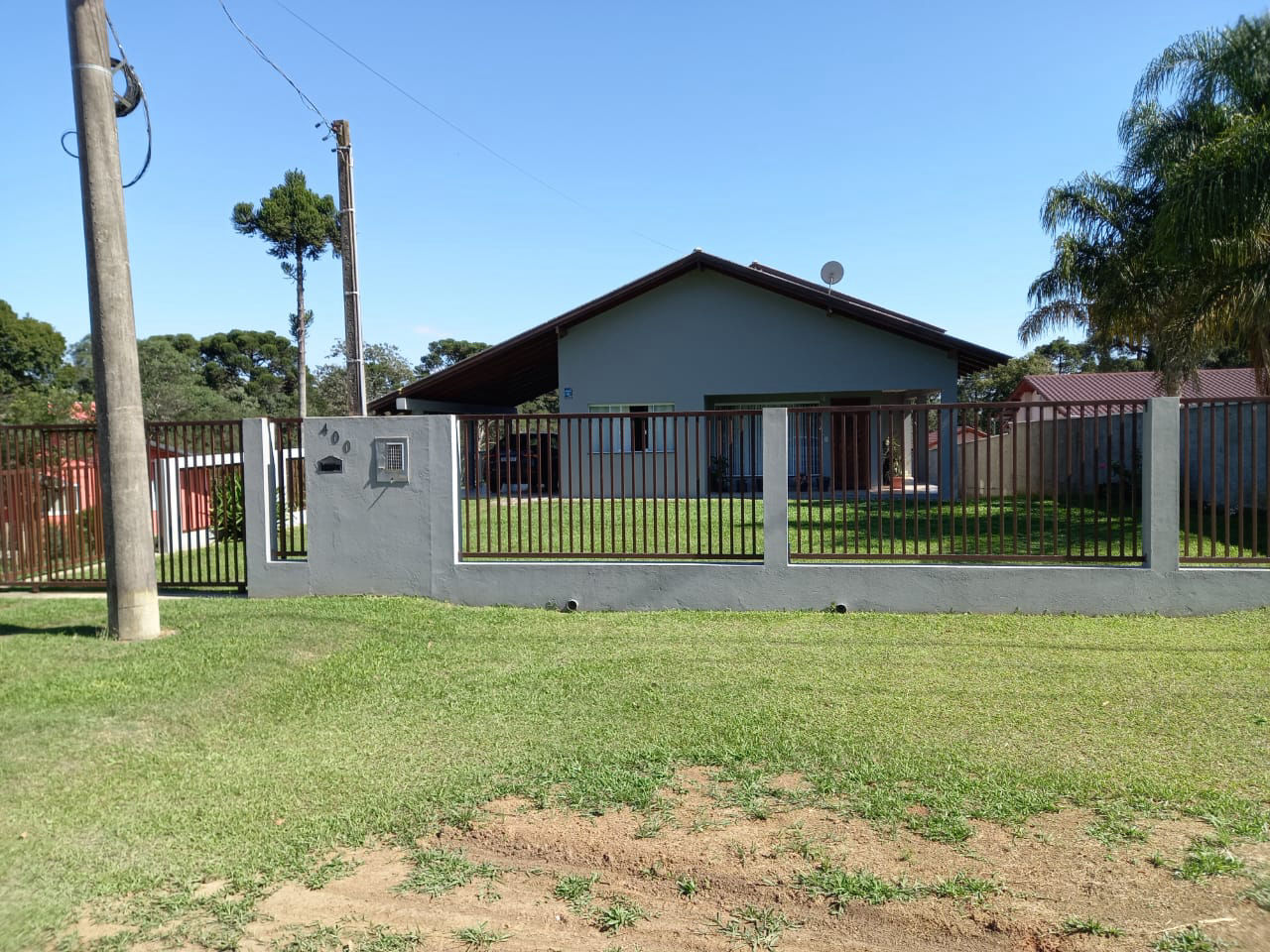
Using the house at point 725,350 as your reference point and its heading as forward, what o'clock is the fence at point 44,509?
The fence is roughly at 1 o'clock from the house.

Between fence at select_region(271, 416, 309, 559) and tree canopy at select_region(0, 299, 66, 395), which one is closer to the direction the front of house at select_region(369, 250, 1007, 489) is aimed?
the fence

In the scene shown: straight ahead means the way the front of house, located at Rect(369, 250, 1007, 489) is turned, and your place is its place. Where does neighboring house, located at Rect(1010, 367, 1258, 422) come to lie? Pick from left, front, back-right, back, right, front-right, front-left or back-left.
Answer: back-left

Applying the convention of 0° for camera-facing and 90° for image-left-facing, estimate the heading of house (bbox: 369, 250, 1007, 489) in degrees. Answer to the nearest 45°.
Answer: approximately 0°

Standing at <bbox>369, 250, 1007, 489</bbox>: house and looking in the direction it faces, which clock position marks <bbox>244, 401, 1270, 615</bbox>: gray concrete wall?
The gray concrete wall is roughly at 12 o'clock from the house.

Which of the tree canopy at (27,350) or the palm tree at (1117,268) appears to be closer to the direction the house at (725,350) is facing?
the palm tree

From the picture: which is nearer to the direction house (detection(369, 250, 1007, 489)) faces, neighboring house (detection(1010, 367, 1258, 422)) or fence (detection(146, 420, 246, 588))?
the fence

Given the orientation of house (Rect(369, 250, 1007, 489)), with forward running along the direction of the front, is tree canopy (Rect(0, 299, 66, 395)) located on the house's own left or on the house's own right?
on the house's own right

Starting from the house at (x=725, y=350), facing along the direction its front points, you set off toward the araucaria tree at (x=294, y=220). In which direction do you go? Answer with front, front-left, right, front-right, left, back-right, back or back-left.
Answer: back-right

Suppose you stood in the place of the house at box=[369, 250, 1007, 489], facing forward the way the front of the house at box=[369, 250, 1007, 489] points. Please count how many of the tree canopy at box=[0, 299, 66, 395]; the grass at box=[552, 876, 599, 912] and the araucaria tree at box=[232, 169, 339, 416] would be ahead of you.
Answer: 1

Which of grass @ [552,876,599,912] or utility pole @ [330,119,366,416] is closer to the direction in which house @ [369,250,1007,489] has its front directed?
the grass

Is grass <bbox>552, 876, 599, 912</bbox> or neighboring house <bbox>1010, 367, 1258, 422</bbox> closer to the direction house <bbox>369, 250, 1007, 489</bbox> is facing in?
the grass

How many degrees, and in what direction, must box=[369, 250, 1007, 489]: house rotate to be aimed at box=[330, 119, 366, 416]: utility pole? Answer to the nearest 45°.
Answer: approximately 45° to its right

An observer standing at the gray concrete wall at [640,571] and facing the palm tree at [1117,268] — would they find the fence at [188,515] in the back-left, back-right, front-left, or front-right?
back-left
